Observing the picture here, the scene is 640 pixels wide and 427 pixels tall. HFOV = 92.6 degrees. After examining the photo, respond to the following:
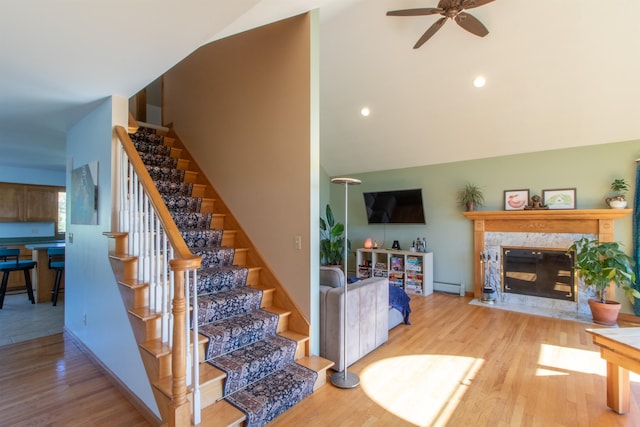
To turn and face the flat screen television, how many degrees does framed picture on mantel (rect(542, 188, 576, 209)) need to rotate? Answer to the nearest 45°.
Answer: approximately 90° to its right

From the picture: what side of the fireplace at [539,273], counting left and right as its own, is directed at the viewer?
front

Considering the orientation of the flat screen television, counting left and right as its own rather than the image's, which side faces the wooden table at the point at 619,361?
front

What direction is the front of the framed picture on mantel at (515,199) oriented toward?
toward the camera

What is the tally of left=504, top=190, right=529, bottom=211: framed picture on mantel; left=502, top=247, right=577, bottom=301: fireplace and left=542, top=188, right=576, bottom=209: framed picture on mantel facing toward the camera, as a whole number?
3

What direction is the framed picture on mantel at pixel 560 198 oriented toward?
toward the camera

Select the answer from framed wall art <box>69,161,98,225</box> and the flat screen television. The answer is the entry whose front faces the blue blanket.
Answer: the flat screen television

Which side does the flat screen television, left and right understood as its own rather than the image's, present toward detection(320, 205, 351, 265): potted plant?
right

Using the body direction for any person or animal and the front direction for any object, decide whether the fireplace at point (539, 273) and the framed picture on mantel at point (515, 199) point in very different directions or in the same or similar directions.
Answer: same or similar directions

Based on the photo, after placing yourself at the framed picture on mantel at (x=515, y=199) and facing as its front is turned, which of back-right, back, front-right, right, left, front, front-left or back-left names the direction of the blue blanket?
front-right

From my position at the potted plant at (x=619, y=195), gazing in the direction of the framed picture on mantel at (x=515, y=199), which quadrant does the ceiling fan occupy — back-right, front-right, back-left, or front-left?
front-left

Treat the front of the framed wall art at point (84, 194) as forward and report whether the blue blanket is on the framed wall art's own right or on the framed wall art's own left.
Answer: on the framed wall art's own left

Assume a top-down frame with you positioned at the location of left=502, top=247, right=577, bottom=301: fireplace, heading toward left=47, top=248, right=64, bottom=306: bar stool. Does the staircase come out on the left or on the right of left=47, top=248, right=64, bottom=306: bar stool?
left

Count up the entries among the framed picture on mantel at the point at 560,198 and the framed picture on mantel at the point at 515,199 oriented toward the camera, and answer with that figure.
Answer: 2

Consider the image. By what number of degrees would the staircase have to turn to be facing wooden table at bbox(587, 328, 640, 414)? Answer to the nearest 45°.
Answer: approximately 45° to its left

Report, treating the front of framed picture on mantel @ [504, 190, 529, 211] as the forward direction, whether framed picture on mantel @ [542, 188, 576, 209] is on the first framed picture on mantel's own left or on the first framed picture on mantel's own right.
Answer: on the first framed picture on mantel's own left

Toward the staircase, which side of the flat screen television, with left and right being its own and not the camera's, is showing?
front

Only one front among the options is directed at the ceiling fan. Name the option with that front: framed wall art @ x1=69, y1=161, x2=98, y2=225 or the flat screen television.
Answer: the flat screen television
